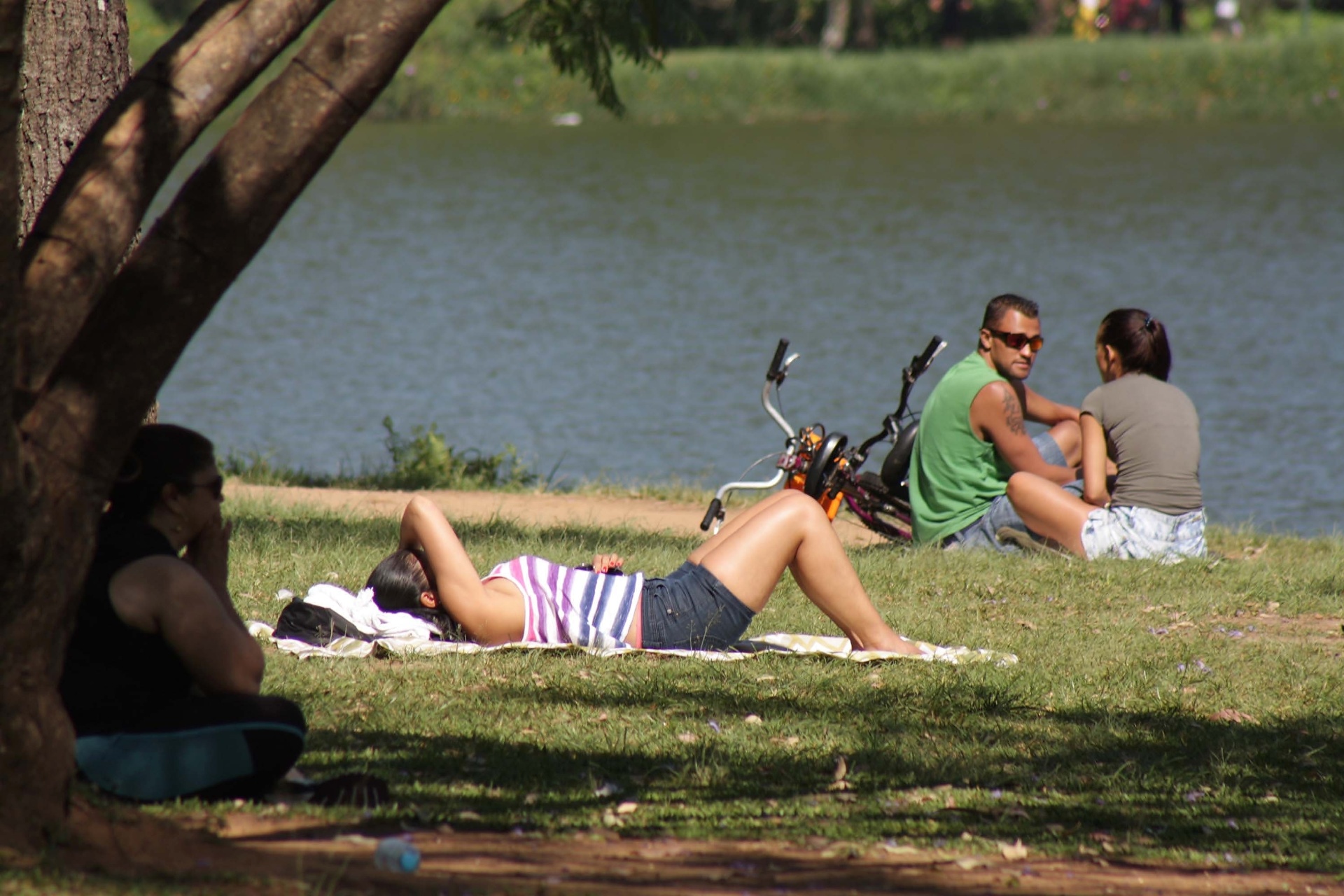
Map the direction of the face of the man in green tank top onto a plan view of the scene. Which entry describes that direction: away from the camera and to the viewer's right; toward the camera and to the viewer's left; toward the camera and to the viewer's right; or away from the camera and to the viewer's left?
toward the camera and to the viewer's right

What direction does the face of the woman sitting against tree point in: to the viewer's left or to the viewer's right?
to the viewer's right

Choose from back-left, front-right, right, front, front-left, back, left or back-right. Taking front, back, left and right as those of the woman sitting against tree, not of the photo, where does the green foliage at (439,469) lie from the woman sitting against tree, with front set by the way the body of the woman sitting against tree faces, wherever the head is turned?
left

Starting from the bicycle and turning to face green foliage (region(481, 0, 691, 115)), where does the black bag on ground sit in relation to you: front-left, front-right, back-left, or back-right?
back-left

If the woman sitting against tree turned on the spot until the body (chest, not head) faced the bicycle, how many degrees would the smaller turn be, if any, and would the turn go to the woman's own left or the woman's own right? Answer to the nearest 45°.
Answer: approximately 45° to the woman's own left

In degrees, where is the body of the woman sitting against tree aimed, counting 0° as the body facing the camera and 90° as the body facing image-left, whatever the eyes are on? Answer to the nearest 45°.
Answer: approximately 270°

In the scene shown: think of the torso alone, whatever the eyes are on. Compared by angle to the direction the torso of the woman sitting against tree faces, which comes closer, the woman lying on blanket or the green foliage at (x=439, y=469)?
the woman lying on blanket

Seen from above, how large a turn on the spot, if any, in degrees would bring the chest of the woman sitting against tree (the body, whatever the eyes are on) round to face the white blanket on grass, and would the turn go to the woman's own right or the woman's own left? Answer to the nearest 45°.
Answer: approximately 45° to the woman's own left

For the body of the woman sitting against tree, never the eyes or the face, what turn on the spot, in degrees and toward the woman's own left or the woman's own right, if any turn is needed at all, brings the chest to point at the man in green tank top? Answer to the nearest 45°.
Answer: approximately 45° to the woman's own left

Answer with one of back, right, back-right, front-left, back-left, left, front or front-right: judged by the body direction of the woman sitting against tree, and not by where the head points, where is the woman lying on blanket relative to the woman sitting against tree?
front-left

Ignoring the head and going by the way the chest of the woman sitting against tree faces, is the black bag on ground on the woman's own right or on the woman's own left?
on the woman's own left

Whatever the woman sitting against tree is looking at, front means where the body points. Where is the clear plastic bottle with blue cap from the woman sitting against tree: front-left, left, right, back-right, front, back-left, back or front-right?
front-right

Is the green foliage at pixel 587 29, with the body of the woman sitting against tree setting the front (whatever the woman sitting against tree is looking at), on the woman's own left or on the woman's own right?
on the woman's own left
